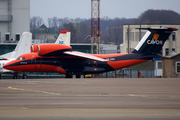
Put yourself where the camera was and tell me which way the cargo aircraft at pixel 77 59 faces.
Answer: facing to the left of the viewer
